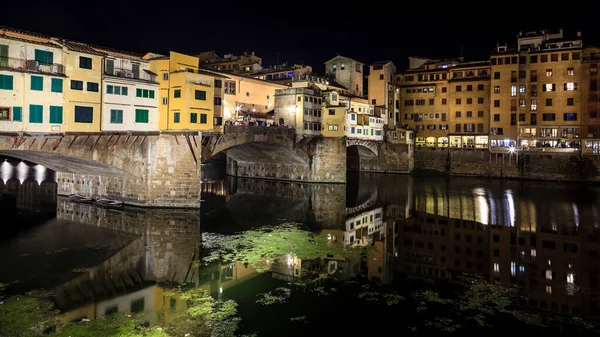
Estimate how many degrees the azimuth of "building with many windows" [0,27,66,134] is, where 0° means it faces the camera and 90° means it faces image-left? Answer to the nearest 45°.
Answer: approximately 315°

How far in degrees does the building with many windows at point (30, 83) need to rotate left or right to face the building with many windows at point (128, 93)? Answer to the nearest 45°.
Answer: approximately 90° to its left
